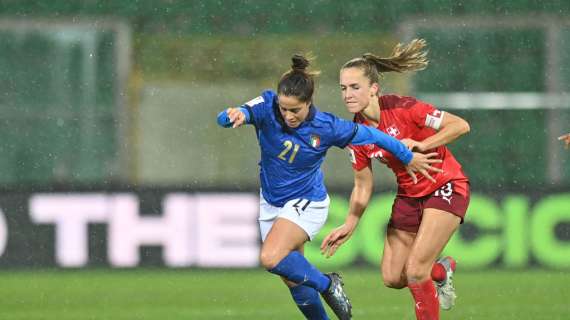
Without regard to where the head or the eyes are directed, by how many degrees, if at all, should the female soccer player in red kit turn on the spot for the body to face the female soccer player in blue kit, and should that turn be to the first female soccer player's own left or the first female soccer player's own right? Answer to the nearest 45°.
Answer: approximately 45° to the first female soccer player's own right

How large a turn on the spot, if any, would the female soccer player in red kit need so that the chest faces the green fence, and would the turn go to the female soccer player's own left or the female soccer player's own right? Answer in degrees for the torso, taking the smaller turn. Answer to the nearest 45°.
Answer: approximately 90° to the female soccer player's own right

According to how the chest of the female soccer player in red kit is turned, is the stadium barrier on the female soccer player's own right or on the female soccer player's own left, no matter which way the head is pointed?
on the female soccer player's own right

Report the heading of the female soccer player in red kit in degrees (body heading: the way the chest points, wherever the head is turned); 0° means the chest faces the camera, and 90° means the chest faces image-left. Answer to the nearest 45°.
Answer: approximately 45°

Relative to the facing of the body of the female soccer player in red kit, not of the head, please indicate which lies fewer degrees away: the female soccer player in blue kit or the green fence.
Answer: the female soccer player in blue kit
